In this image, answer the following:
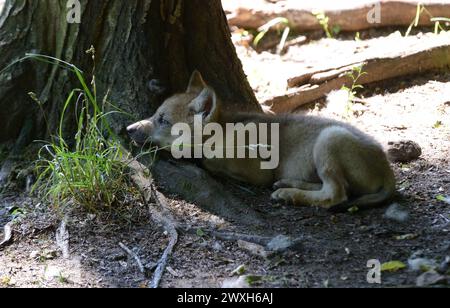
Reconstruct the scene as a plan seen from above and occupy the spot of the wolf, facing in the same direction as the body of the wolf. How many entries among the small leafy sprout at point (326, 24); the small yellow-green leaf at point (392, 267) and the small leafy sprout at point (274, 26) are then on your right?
2

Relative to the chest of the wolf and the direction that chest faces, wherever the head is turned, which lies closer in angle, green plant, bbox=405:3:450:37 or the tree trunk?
the tree trunk

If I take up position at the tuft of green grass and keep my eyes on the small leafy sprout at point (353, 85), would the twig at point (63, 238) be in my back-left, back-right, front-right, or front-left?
back-right

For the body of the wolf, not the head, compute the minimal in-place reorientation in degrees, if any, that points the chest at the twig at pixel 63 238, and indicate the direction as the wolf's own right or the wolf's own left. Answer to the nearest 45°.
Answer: approximately 45° to the wolf's own left

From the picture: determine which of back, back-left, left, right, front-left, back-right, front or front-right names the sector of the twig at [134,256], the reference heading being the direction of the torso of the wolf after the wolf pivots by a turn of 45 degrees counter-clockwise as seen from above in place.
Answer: front

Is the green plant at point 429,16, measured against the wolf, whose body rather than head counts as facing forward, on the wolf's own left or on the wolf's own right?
on the wolf's own right

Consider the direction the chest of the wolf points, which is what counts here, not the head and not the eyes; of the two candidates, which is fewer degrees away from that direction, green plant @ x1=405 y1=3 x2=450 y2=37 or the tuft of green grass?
the tuft of green grass

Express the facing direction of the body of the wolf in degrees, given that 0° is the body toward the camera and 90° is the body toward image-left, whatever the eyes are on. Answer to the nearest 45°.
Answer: approximately 90°

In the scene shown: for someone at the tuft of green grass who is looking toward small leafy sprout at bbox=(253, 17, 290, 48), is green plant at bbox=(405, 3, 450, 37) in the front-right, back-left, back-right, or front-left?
front-right

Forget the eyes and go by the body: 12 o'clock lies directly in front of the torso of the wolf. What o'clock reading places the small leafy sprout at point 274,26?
The small leafy sprout is roughly at 3 o'clock from the wolf.

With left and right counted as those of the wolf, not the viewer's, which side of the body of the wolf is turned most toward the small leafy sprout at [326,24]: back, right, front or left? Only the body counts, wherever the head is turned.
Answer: right

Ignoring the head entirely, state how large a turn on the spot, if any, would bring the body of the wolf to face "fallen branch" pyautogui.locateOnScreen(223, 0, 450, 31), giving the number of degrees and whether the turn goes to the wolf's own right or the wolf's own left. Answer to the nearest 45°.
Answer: approximately 90° to the wolf's own right

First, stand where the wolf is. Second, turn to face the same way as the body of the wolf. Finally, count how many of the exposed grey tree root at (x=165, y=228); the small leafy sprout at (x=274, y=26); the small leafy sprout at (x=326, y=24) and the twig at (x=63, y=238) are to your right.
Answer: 2

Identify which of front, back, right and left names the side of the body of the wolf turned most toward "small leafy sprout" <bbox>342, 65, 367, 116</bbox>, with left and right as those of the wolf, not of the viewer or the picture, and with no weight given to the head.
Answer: right
